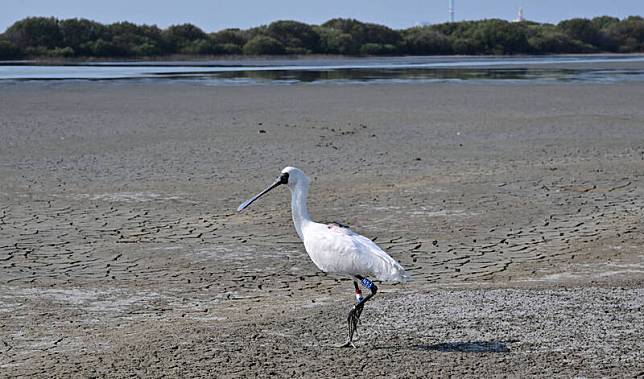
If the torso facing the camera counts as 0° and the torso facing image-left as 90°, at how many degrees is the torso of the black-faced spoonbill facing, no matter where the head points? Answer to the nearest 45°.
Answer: approximately 90°
